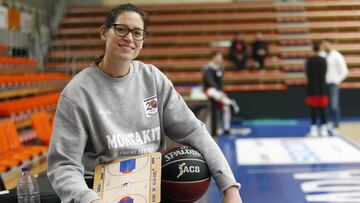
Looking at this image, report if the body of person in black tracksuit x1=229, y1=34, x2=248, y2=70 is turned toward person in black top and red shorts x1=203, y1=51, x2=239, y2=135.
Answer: yes

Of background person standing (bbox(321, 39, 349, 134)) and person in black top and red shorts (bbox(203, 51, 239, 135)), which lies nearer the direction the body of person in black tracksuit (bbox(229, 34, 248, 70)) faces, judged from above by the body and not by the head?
the person in black top and red shorts

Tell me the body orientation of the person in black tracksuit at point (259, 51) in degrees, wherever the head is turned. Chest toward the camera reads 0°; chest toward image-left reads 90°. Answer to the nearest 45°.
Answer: approximately 0°

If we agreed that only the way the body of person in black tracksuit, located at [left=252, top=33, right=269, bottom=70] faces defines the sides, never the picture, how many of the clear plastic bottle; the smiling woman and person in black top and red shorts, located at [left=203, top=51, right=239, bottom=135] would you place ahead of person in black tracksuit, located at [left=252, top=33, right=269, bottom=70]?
3

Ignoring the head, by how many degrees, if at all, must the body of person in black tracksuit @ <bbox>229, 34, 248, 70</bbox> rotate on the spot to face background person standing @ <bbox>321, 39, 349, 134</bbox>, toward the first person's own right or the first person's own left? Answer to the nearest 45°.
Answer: approximately 45° to the first person's own left

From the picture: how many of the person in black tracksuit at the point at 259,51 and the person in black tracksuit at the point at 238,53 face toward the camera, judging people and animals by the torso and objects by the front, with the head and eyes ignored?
2

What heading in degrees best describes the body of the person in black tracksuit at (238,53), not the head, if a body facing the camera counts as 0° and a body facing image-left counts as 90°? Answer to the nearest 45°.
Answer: approximately 0°

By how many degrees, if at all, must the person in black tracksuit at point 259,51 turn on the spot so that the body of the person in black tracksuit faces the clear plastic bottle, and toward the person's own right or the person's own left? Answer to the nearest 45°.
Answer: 0° — they already face it

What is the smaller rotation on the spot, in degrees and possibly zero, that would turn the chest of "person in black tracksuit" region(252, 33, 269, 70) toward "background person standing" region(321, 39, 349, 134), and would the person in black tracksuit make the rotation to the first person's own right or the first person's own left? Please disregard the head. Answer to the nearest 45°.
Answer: approximately 45° to the first person's own left

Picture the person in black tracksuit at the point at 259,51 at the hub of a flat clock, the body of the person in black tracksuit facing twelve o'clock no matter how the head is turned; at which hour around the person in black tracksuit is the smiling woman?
The smiling woman is roughly at 12 o'clock from the person in black tracksuit.
